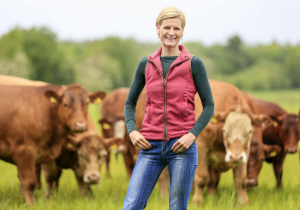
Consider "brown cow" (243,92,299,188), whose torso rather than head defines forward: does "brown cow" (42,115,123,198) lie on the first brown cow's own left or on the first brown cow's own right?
on the first brown cow's own right

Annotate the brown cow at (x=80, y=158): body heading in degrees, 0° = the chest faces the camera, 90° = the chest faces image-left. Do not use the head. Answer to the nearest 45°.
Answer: approximately 315°

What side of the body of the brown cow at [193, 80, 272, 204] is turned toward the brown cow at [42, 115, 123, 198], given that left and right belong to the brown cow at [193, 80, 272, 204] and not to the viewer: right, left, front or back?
right

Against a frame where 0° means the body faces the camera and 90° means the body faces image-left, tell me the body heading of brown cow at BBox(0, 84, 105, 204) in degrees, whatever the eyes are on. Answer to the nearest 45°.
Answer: approximately 270°

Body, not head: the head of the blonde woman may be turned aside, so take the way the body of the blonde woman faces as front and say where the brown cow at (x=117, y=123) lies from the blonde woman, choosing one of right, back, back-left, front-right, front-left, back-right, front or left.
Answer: back
